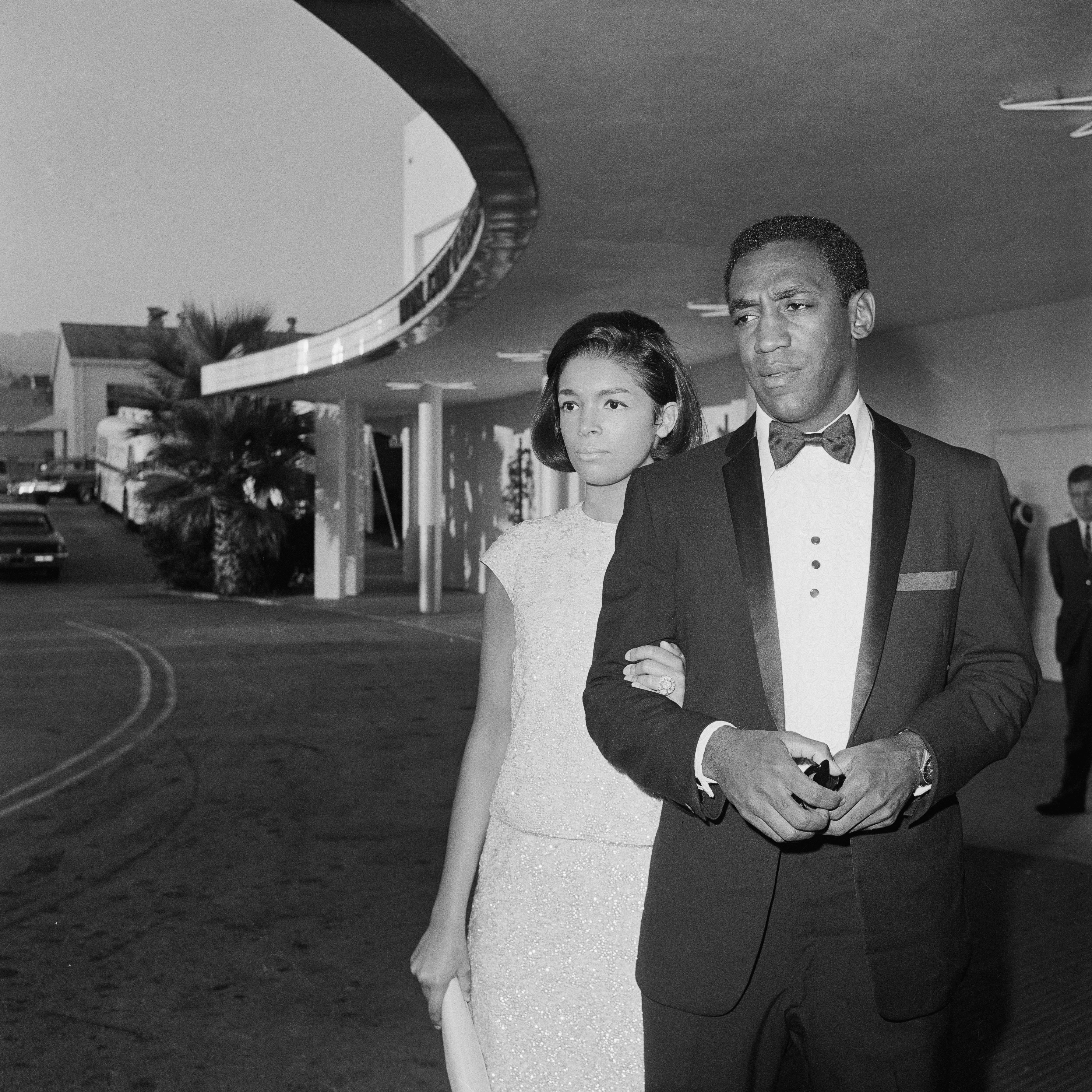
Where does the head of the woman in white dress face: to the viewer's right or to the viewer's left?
to the viewer's left

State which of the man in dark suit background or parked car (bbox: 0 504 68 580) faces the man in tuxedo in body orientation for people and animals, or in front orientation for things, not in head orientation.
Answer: the man in dark suit background

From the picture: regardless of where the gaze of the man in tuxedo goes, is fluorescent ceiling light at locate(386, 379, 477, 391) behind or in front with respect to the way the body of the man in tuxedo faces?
behind

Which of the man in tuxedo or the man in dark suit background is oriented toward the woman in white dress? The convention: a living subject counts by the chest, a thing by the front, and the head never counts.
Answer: the man in dark suit background

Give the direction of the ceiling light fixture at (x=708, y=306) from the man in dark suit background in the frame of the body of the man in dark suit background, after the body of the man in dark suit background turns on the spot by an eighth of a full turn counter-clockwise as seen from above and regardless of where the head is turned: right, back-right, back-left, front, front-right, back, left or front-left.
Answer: back

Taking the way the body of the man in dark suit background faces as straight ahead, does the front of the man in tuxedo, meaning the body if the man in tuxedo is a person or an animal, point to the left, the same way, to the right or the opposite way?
the same way

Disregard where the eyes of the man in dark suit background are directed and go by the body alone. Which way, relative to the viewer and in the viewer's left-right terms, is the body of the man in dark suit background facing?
facing the viewer

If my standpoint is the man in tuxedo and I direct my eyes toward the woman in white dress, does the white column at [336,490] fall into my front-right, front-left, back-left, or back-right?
front-right

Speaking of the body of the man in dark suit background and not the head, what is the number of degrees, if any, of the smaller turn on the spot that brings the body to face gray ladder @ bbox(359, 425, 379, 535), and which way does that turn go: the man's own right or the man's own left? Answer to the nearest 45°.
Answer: approximately 135° to the man's own right
